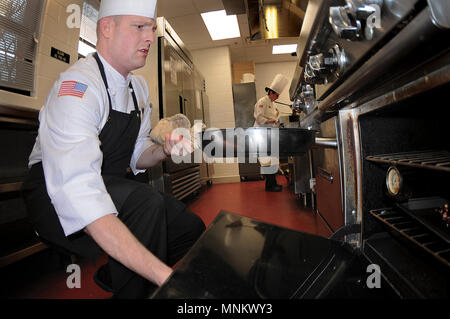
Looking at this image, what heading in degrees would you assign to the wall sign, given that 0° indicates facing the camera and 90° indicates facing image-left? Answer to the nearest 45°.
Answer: approximately 315°

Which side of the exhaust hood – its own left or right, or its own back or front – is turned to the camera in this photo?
left

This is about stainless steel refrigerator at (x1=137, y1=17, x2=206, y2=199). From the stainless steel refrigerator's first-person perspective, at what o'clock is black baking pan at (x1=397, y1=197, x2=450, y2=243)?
The black baking pan is roughly at 1 o'clock from the stainless steel refrigerator.

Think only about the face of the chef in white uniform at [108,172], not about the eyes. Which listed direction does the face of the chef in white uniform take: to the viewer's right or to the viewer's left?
to the viewer's right

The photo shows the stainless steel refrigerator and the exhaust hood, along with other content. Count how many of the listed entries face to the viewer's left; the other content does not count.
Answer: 1

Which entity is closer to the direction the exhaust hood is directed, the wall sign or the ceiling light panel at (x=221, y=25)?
the wall sign
